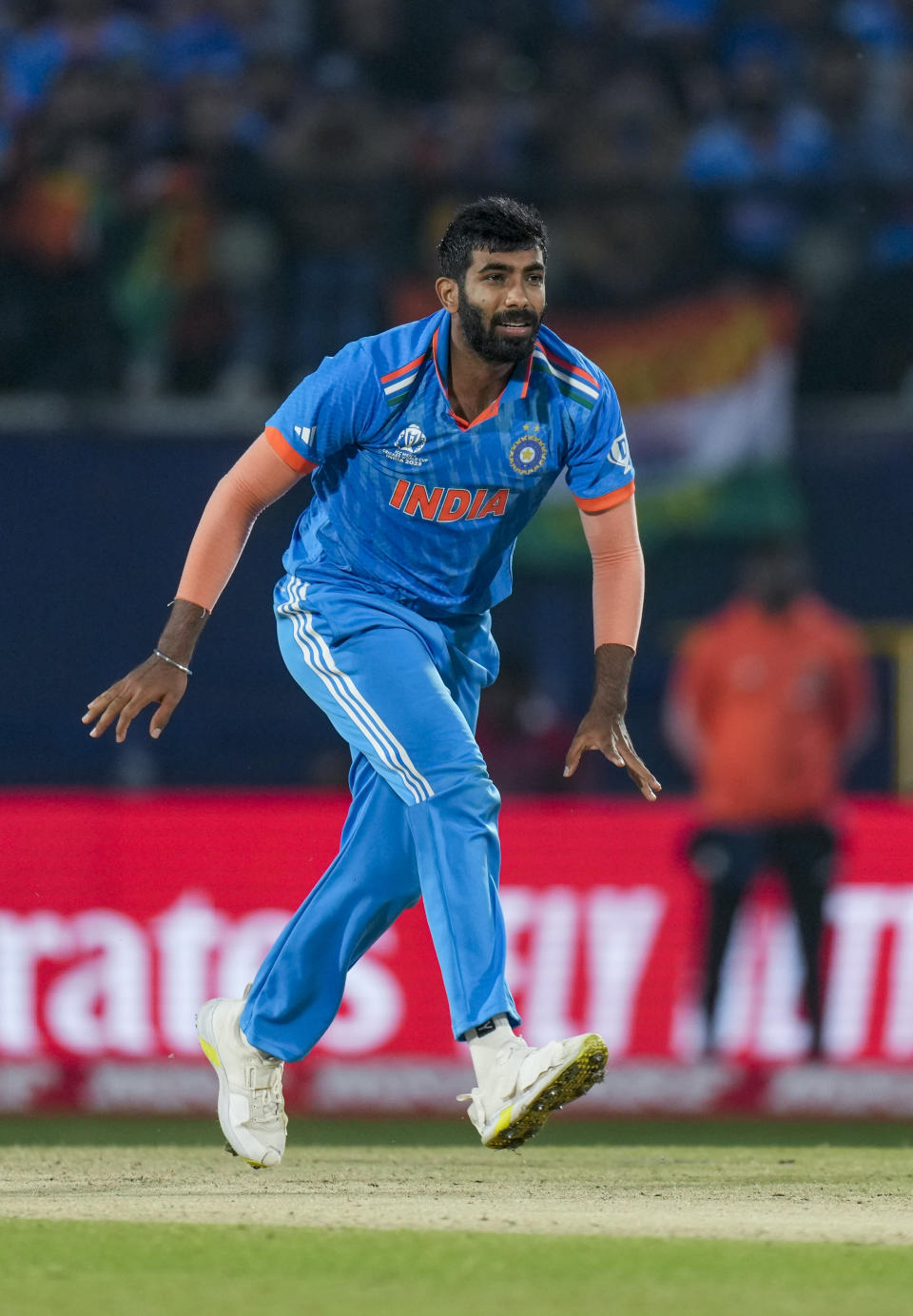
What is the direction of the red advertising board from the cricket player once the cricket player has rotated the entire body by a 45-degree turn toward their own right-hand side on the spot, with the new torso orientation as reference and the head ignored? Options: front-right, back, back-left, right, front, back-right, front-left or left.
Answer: back

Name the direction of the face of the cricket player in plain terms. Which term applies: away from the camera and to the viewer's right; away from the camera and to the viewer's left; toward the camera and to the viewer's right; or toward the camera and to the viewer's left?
toward the camera and to the viewer's right

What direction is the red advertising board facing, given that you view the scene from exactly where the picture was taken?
facing the viewer

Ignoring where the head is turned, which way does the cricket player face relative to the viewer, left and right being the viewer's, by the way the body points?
facing the viewer and to the right of the viewer
